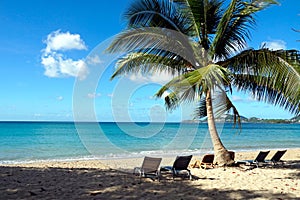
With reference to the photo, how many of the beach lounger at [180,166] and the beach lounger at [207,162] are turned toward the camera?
0

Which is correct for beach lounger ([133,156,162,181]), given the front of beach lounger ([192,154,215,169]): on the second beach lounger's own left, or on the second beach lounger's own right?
on the second beach lounger's own left

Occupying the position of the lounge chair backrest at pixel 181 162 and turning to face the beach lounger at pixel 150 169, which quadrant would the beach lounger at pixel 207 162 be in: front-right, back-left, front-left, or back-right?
back-right

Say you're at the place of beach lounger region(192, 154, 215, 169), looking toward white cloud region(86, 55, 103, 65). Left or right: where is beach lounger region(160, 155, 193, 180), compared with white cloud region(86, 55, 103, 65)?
left

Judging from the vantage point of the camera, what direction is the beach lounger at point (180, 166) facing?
facing away from the viewer and to the left of the viewer
